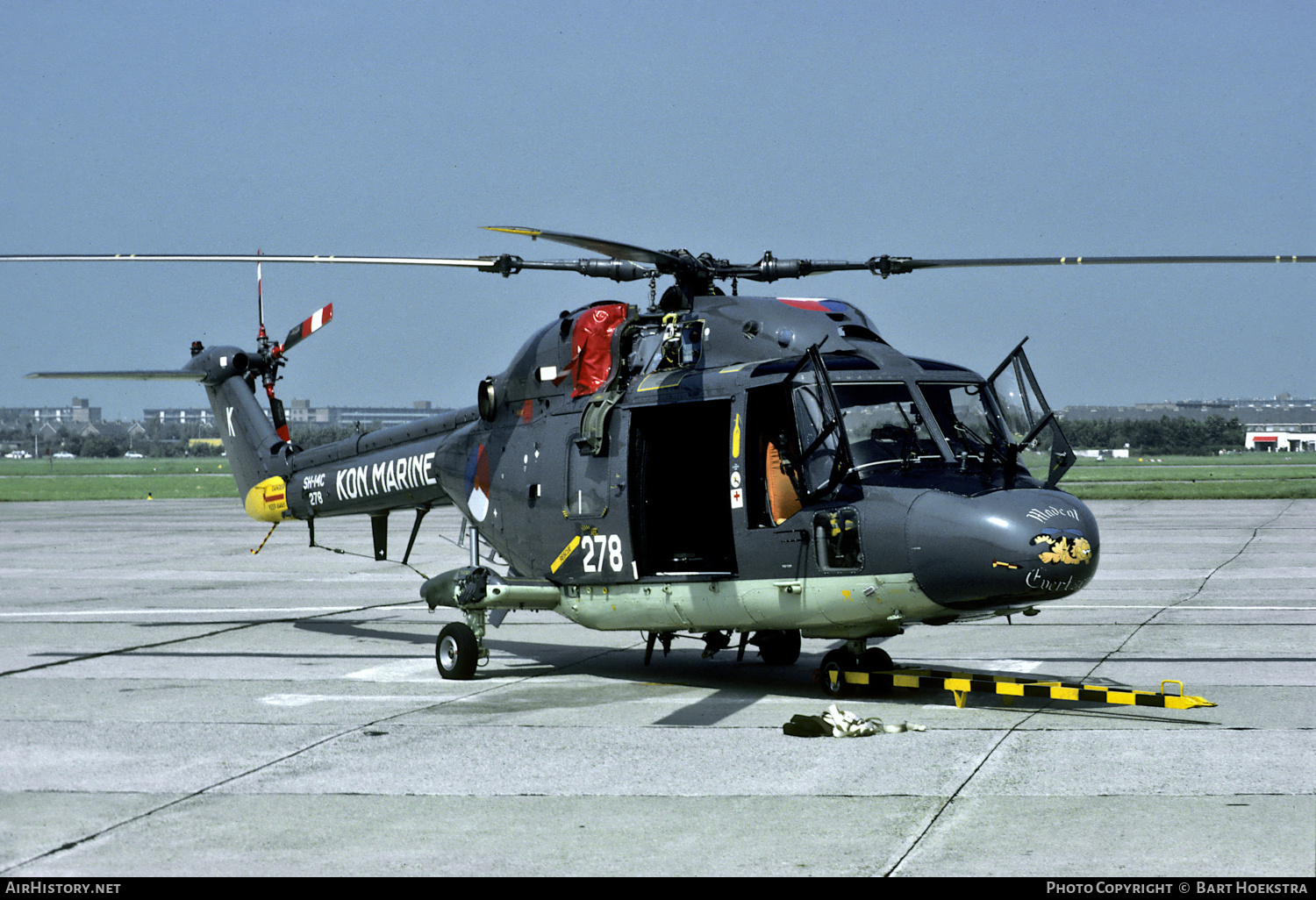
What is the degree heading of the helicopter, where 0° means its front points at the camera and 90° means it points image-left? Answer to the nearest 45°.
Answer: approximately 315°
